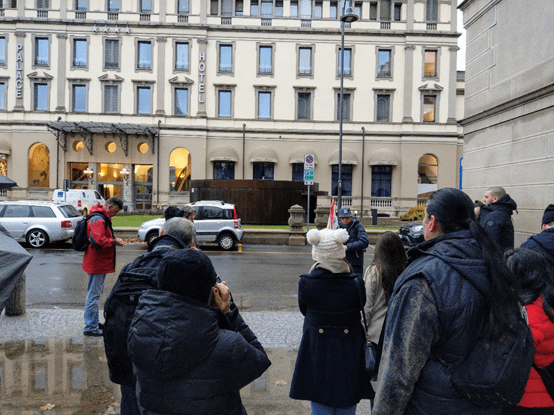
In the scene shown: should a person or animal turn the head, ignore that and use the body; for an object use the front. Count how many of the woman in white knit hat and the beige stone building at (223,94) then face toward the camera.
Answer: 1

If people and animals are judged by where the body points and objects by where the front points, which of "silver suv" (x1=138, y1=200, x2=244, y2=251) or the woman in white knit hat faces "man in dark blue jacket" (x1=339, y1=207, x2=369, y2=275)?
the woman in white knit hat

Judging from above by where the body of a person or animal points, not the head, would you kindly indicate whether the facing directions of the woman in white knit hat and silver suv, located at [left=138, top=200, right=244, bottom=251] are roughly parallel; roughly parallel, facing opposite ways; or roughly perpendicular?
roughly perpendicular

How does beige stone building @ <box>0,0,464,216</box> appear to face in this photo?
toward the camera

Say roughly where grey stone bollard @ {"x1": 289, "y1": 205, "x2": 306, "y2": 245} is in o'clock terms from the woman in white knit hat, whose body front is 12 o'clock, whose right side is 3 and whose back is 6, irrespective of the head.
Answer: The grey stone bollard is roughly at 12 o'clock from the woman in white knit hat.

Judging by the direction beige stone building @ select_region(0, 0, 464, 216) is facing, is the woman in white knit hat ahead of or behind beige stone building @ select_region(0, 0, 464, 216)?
ahead

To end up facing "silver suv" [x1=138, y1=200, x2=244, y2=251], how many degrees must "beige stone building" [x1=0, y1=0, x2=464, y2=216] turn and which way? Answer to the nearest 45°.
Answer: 0° — it already faces it

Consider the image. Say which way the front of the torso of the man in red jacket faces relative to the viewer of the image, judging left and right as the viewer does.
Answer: facing to the right of the viewer

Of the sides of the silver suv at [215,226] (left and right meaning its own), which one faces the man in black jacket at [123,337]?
left

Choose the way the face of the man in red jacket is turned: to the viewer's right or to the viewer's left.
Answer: to the viewer's right

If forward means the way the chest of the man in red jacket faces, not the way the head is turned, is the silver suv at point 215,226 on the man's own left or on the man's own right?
on the man's own left

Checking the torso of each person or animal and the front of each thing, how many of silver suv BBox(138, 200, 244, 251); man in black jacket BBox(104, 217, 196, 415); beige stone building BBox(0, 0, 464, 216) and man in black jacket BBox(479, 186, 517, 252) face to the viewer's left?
2

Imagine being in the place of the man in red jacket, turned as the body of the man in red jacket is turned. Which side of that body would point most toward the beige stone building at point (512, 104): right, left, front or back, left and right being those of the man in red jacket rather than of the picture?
front

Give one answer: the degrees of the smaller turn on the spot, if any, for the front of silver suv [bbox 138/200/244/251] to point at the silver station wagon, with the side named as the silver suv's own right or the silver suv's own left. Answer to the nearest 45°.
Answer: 0° — it already faces it
